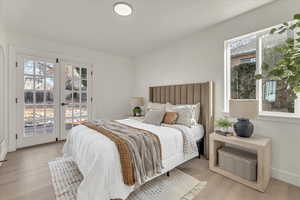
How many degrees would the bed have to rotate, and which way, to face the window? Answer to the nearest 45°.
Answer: approximately 135° to its left

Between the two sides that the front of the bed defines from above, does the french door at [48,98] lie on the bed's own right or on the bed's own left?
on the bed's own right

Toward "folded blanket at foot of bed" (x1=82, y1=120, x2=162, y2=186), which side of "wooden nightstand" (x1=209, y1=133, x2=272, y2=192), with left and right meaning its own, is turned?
front

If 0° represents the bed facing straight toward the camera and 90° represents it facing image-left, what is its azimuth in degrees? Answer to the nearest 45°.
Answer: approximately 45°

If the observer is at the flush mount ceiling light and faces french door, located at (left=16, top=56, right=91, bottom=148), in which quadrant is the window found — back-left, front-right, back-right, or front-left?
back-right

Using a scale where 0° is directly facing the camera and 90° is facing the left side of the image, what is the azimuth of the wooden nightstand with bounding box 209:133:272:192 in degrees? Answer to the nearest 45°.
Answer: approximately 45°

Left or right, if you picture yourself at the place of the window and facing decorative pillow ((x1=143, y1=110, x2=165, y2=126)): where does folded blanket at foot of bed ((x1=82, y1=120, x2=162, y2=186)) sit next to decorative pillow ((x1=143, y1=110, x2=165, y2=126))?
left

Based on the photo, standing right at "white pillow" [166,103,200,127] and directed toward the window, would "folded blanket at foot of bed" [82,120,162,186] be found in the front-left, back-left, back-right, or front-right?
back-right

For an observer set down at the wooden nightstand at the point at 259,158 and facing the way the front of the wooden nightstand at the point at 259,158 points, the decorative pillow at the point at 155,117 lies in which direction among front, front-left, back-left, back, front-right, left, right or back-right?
front-right

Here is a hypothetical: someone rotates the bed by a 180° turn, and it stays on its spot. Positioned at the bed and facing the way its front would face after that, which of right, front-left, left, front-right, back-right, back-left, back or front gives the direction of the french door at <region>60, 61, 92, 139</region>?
left

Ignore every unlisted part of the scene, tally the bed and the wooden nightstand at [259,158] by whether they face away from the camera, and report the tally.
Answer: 0

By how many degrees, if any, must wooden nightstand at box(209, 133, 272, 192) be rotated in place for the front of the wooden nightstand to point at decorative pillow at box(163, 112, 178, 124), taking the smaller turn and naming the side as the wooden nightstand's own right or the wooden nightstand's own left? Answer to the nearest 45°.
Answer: approximately 45° to the wooden nightstand's own right
